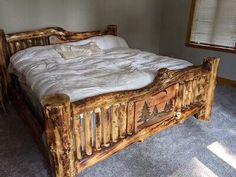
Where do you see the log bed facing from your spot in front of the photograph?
facing the viewer and to the right of the viewer

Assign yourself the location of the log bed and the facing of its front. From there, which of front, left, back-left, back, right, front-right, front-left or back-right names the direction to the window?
left
